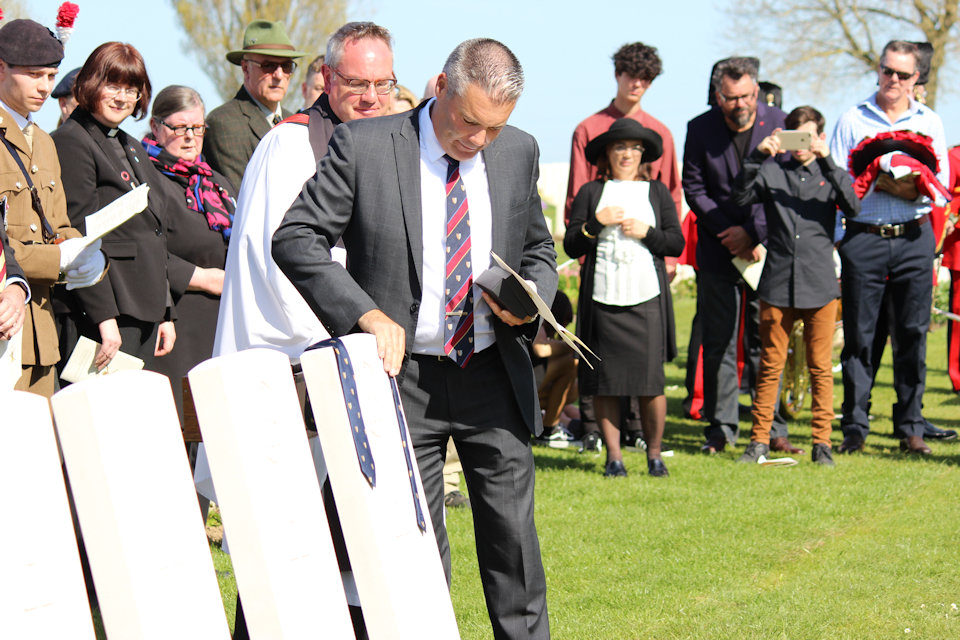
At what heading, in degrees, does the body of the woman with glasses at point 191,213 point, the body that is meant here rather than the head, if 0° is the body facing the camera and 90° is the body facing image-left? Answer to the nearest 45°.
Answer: approximately 315°

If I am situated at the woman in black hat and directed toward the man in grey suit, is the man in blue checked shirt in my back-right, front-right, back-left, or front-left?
back-left

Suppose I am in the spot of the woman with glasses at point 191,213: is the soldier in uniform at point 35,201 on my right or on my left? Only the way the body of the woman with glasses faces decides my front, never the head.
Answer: on my right

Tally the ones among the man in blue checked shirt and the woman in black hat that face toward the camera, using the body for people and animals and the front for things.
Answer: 2

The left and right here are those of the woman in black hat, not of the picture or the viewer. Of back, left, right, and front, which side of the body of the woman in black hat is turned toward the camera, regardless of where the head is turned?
front

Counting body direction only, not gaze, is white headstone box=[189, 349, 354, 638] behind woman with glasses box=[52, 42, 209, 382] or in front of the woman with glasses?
in front

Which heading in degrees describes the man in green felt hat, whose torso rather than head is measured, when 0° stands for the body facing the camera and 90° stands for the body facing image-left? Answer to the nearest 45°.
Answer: approximately 315°

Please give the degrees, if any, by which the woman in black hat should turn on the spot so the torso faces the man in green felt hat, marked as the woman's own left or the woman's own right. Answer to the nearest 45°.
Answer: approximately 90° to the woman's own right

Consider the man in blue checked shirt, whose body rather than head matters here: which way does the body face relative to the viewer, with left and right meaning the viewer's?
facing the viewer

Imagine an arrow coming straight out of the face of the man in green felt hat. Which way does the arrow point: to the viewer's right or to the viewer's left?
to the viewer's right
